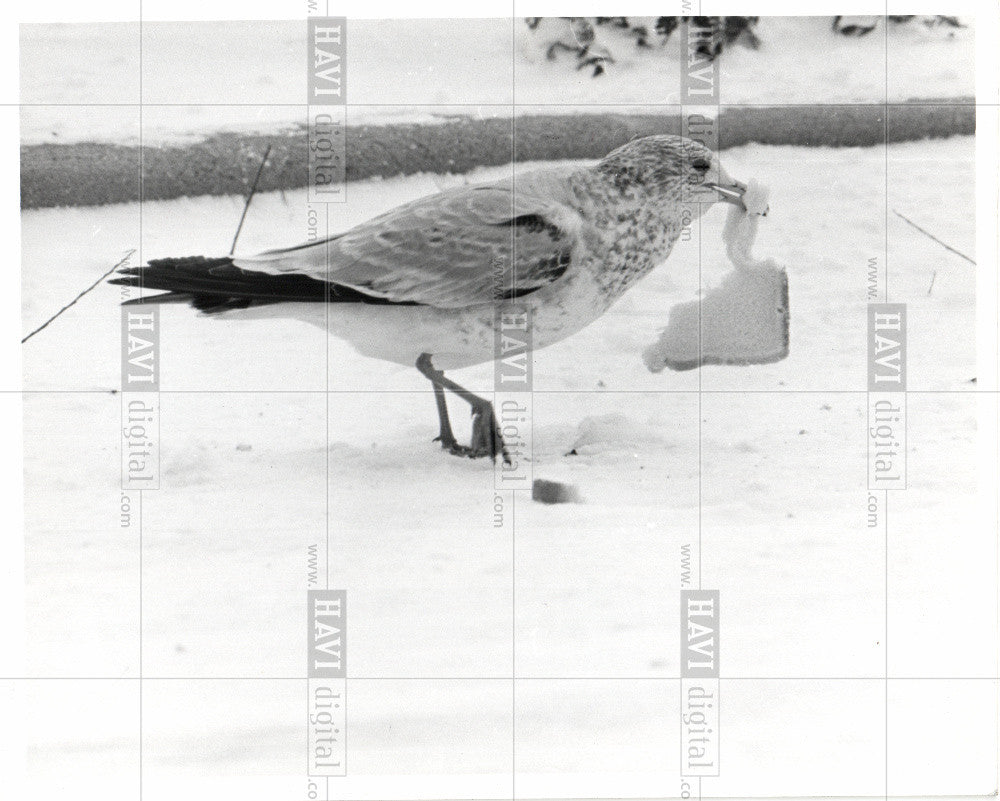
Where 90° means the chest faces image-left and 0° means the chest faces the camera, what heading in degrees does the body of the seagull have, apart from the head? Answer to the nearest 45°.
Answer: approximately 270°
